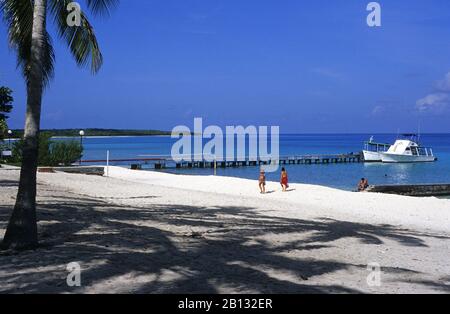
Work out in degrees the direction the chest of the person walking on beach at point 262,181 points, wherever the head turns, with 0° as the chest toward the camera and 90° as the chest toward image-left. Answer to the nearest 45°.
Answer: approximately 0°

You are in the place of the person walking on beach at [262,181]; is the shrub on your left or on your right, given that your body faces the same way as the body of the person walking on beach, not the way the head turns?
on your right
